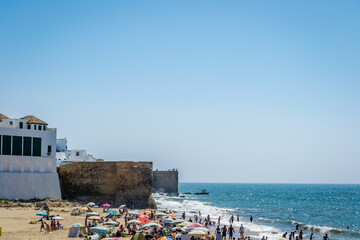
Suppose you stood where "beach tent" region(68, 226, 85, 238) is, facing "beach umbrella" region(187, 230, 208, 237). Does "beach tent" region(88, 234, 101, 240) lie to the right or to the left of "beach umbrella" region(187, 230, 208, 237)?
right

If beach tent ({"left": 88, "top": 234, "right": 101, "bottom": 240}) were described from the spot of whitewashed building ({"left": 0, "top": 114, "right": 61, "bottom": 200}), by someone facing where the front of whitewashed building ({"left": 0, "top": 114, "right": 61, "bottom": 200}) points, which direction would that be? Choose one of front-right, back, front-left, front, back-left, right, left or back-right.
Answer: front

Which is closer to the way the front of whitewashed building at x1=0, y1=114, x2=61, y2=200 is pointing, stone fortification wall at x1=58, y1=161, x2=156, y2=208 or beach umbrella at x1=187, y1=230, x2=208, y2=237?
the beach umbrella

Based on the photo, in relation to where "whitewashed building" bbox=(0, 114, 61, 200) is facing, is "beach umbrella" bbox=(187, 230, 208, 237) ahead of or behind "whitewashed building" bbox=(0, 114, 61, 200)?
ahead

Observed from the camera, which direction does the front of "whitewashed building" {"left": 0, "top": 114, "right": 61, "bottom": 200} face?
facing the viewer

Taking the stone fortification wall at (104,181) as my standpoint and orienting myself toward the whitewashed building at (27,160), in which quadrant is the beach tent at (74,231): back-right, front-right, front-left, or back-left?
front-left

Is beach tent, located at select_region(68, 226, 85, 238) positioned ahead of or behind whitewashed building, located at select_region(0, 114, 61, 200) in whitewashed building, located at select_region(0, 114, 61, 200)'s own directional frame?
ahead

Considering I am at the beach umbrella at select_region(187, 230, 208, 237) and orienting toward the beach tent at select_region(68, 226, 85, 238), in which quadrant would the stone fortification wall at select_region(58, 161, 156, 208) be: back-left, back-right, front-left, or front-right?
front-right

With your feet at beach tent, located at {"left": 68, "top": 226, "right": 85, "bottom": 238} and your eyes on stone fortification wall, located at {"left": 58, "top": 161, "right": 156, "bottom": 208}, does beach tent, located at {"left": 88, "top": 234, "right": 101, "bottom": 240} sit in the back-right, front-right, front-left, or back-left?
back-right
